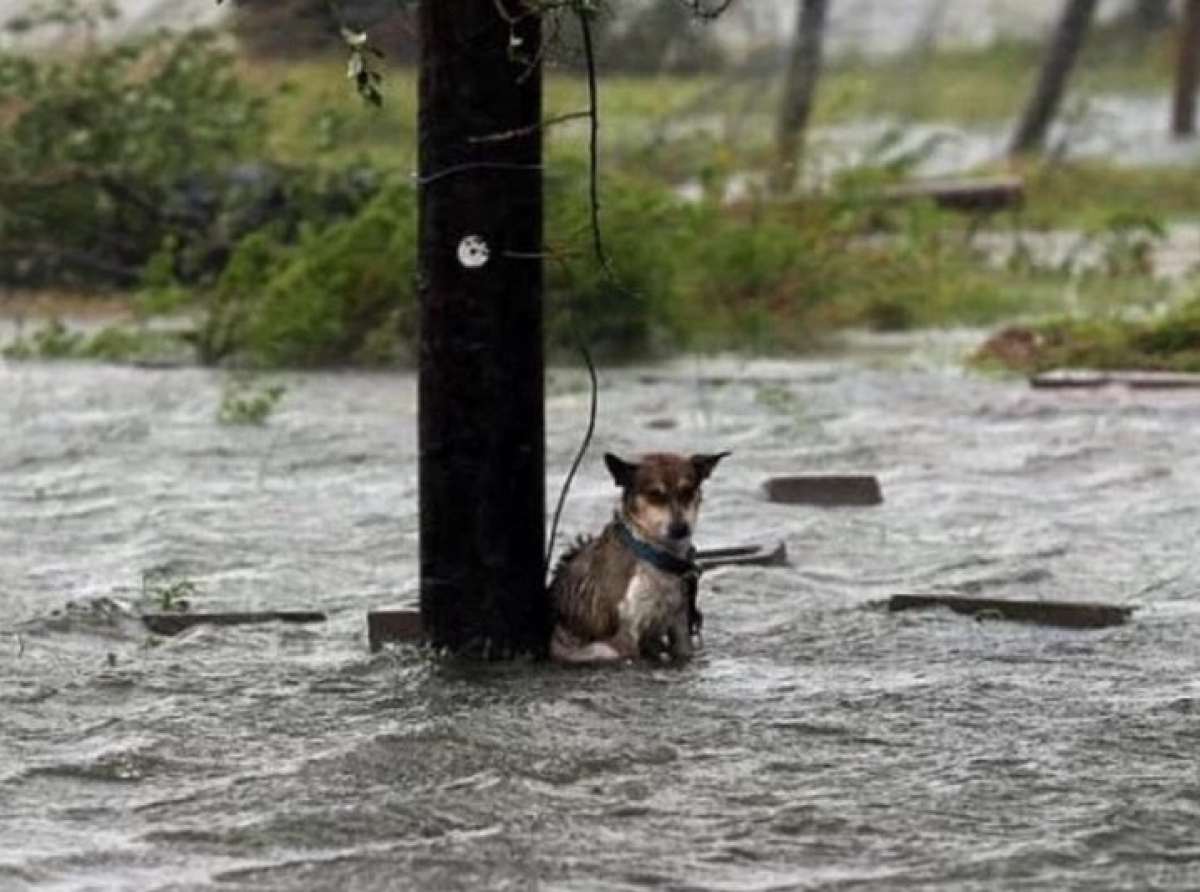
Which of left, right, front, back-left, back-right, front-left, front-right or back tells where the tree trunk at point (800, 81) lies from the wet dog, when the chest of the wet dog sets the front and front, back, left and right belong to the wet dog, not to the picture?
back-left

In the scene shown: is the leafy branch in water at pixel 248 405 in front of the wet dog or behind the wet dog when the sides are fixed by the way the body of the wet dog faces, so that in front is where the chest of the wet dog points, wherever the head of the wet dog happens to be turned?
behind

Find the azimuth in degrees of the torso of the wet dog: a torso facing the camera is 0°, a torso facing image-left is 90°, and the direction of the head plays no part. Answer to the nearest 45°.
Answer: approximately 315°

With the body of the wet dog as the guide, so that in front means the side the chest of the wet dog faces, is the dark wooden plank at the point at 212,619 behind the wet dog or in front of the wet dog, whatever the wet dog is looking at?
behind

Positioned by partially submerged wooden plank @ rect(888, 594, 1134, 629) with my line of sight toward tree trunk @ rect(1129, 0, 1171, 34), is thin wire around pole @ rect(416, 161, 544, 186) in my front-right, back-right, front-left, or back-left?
back-left

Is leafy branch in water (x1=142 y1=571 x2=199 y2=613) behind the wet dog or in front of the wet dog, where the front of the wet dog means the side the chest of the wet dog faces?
behind

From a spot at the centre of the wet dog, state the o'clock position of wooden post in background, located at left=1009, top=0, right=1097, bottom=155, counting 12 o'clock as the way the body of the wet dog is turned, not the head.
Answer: The wooden post in background is roughly at 8 o'clock from the wet dog.

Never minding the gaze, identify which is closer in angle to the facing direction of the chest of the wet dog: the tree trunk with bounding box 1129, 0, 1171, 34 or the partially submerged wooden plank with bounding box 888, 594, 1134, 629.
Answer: the partially submerged wooden plank

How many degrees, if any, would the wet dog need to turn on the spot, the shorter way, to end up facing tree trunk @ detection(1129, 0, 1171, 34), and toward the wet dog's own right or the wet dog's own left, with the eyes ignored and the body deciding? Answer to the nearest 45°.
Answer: approximately 135° to the wet dog's own left

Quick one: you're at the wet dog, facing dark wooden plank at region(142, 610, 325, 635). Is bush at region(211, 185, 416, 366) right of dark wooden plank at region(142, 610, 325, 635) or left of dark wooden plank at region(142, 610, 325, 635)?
right
